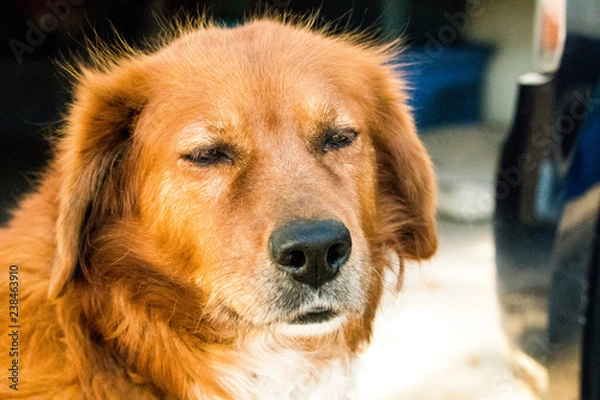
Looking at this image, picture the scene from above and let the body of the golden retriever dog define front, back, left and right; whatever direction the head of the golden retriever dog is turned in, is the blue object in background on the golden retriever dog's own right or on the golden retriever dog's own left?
on the golden retriever dog's own left

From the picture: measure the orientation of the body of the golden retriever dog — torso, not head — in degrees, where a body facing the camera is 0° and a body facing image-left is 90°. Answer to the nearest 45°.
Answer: approximately 315°
